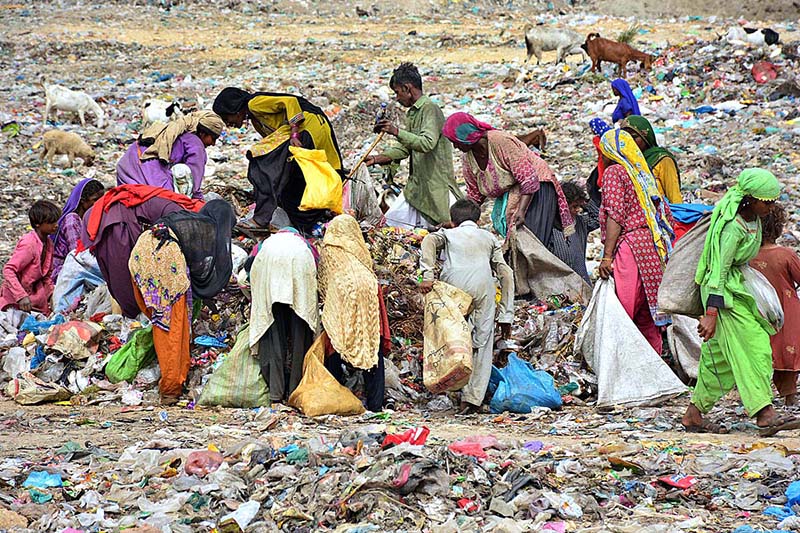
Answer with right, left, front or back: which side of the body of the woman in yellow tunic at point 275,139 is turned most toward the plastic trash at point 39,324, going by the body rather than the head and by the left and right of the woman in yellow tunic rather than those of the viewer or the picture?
front

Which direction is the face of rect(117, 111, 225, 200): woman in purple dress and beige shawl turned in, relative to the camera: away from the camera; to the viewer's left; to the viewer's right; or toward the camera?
to the viewer's right

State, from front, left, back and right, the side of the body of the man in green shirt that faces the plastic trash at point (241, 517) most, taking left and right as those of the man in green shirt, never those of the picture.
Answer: left

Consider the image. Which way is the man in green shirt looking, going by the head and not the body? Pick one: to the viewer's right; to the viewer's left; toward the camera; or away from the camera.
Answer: to the viewer's left

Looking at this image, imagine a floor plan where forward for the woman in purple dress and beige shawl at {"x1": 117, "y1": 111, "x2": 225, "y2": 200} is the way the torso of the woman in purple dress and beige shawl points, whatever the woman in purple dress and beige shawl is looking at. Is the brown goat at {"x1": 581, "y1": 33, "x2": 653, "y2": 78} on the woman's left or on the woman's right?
on the woman's left

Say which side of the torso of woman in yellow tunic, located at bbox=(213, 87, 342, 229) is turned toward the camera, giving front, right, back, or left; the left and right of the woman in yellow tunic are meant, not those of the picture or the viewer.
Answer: left

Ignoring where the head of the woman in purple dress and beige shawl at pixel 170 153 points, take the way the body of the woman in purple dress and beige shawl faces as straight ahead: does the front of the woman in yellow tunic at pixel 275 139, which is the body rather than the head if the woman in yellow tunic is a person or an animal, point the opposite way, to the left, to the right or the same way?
the opposite way

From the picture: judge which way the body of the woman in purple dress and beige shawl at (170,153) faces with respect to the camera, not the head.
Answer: to the viewer's right

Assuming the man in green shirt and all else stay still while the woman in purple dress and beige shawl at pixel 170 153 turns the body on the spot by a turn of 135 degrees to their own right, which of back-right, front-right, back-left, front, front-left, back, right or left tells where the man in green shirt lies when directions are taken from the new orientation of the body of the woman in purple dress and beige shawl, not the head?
back-left

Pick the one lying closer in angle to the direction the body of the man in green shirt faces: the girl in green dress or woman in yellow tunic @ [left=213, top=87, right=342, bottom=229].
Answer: the woman in yellow tunic

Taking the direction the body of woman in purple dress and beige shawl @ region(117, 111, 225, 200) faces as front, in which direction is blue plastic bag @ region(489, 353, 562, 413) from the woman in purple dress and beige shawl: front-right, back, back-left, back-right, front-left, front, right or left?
front-right

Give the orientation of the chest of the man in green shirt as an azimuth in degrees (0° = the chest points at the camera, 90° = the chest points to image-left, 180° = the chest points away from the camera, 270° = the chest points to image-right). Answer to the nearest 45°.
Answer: approximately 90°
